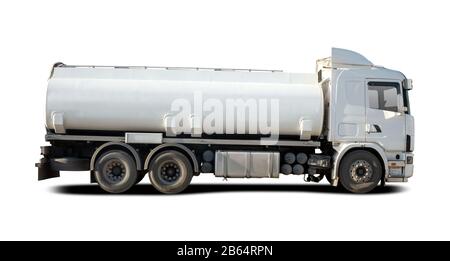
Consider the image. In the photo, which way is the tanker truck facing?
to the viewer's right
